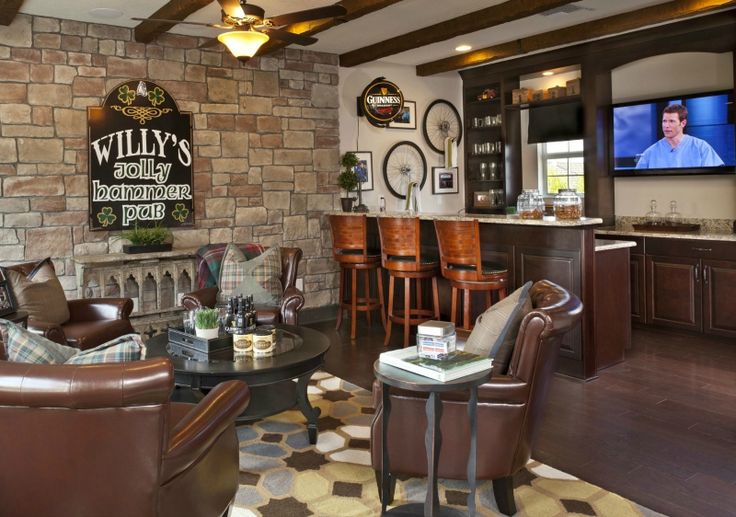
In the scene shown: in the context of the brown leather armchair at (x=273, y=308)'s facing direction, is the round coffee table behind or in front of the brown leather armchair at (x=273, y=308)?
in front

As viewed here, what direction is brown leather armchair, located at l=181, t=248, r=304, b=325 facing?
toward the camera

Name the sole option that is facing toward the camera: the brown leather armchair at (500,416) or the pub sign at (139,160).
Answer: the pub sign

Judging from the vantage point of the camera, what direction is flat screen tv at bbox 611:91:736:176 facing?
facing the viewer and to the left of the viewer

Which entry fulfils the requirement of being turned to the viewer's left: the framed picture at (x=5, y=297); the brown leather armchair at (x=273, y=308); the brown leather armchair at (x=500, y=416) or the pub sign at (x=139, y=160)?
the brown leather armchair at (x=500, y=416)

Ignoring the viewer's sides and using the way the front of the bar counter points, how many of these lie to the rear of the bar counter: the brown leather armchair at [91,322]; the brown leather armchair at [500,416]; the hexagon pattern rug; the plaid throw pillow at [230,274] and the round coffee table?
0

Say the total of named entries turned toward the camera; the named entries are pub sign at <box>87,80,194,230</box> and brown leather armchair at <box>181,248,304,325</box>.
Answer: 2

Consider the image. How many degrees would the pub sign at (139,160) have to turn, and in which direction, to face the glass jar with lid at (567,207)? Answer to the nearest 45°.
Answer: approximately 45° to its left

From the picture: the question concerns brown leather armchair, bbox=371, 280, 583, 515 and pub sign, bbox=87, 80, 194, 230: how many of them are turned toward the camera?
1

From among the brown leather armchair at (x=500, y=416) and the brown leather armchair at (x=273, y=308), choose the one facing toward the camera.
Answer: the brown leather armchair at (x=273, y=308)

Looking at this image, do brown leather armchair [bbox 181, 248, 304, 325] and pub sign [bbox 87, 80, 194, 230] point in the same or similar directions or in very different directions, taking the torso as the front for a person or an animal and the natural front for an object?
same or similar directions

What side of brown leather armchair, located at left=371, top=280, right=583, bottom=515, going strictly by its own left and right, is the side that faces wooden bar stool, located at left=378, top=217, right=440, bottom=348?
right

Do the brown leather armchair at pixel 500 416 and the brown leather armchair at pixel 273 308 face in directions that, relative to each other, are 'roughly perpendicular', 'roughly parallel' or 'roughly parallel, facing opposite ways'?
roughly perpendicular

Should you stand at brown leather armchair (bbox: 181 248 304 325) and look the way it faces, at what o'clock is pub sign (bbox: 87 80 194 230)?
The pub sign is roughly at 5 o'clock from the brown leather armchair.

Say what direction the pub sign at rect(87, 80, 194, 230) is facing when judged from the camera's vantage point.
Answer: facing the viewer

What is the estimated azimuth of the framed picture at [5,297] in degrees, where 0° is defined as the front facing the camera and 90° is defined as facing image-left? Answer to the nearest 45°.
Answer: approximately 315°

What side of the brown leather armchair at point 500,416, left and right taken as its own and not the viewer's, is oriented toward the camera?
left
